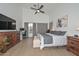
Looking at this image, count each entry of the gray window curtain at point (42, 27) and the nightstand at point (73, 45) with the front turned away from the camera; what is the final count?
0

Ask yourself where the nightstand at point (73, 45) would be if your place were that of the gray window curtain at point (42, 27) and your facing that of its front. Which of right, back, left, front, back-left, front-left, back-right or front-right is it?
front-left

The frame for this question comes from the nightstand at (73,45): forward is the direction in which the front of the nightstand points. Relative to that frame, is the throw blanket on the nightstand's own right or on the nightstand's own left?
on the nightstand's own right

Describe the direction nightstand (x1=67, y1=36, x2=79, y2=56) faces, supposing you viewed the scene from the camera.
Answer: facing the viewer and to the left of the viewer

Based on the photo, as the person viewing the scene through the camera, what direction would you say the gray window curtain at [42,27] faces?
facing the viewer
